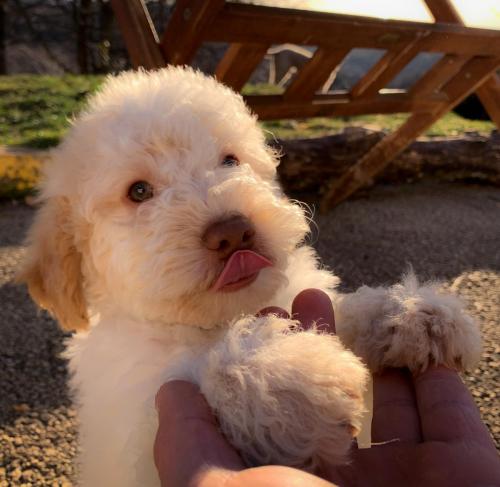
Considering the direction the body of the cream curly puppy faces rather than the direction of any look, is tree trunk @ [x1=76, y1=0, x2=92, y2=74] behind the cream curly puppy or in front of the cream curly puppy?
behind

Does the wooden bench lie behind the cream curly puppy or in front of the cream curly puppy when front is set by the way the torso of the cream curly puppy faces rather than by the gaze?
behind

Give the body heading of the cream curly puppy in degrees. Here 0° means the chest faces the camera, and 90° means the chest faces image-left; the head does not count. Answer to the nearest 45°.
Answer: approximately 315°

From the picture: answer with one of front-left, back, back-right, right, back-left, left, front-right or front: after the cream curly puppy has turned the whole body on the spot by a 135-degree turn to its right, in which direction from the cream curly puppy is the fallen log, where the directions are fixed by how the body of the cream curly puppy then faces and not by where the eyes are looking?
right
